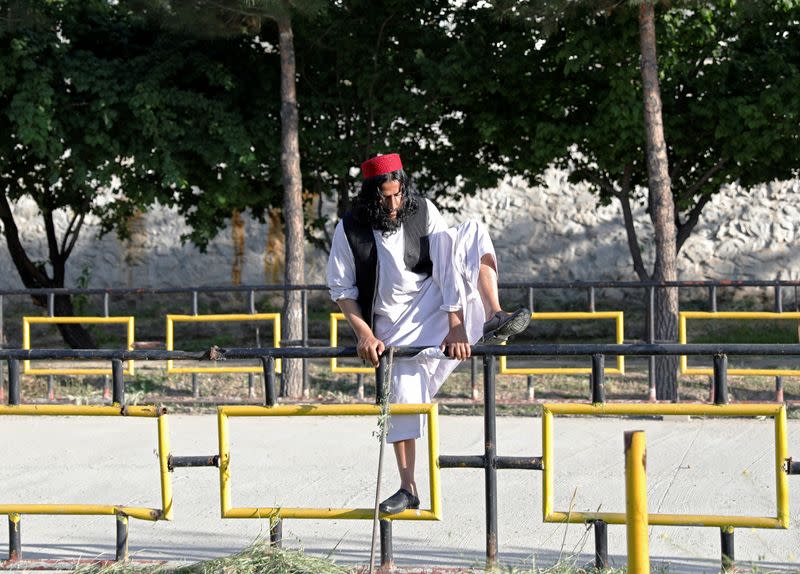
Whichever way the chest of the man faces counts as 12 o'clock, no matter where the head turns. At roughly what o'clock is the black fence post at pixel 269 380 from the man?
The black fence post is roughly at 2 o'clock from the man.

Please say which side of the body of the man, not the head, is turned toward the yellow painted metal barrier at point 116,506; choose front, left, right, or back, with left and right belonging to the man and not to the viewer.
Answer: right

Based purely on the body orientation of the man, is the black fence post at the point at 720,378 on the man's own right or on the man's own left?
on the man's own left

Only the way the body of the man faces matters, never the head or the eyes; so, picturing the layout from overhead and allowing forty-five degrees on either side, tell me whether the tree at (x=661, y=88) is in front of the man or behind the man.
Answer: behind

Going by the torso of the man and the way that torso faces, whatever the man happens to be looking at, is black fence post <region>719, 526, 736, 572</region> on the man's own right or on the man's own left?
on the man's own left

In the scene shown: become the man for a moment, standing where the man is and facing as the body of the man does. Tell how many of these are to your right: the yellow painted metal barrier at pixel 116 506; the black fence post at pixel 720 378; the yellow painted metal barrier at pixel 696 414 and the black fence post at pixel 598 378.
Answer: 1

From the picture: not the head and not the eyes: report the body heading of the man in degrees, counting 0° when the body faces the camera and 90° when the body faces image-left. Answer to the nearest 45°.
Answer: approximately 0°

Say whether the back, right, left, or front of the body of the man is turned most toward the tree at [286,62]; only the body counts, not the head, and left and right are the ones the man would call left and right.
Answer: back

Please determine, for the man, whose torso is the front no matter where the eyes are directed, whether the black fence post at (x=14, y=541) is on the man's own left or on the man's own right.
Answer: on the man's own right
